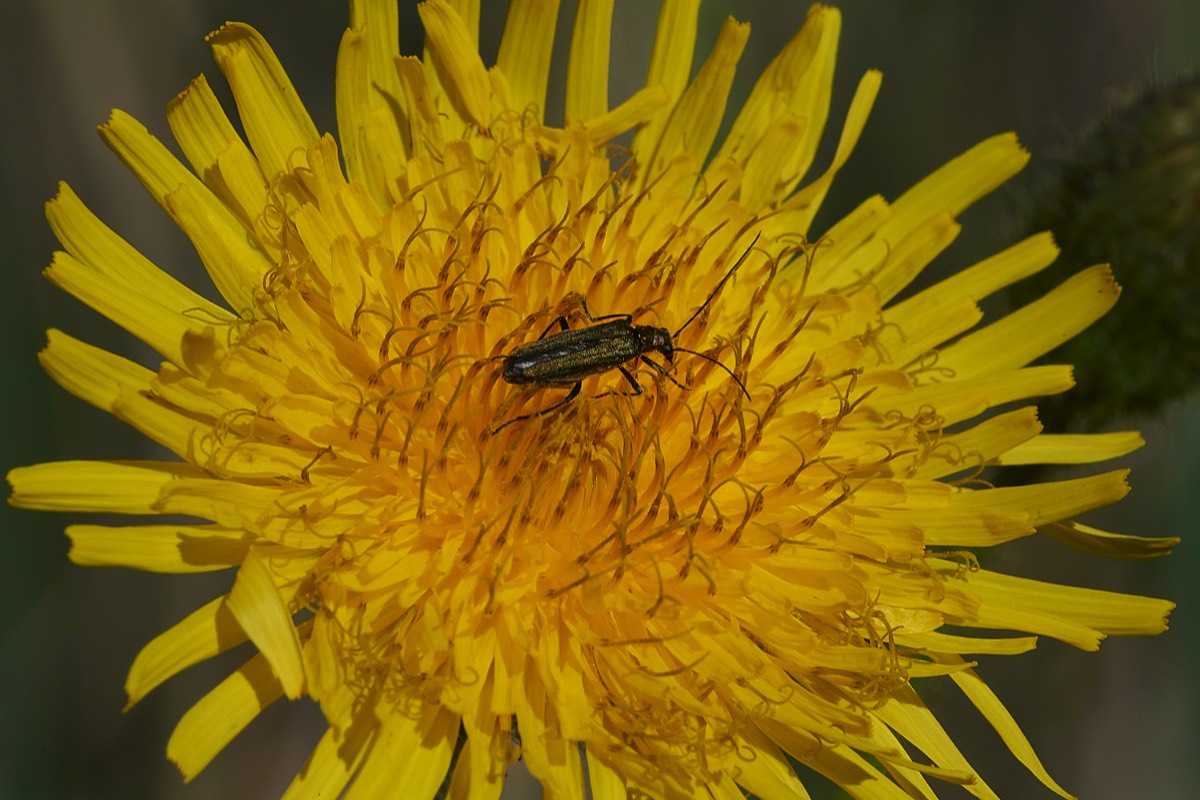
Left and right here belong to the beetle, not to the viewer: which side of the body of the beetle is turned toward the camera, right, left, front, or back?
right
